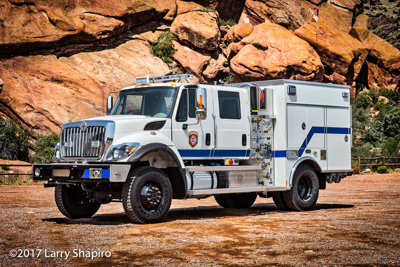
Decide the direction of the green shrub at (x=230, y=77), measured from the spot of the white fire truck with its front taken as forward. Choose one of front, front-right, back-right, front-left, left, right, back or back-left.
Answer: back-right

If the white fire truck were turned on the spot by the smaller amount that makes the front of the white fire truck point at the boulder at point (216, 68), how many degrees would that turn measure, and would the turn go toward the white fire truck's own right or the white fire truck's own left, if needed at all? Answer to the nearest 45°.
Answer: approximately 135° to the white fire truck's own right

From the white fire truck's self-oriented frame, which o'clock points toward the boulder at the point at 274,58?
The boulder is roughly at 5 o'clock from the white fire truck.

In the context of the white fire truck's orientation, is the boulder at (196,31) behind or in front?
behind

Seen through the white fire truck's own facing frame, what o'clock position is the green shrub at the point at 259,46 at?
The green shrub is roughly at 5 o'clock from the white fire truck.

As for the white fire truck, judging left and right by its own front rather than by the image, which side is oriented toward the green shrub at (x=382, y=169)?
back

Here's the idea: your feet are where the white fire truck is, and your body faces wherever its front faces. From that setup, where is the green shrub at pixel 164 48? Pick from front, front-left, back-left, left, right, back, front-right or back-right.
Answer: back-right

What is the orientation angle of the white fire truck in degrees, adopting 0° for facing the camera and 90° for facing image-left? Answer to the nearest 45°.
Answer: approximately 45°

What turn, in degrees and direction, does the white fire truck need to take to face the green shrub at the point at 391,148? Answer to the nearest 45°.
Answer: approximately 180°

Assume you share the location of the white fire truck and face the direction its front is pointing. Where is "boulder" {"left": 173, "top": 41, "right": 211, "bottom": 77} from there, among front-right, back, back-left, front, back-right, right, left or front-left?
back-right

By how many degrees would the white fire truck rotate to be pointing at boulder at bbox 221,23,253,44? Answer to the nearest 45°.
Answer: approximately 135° to its right
